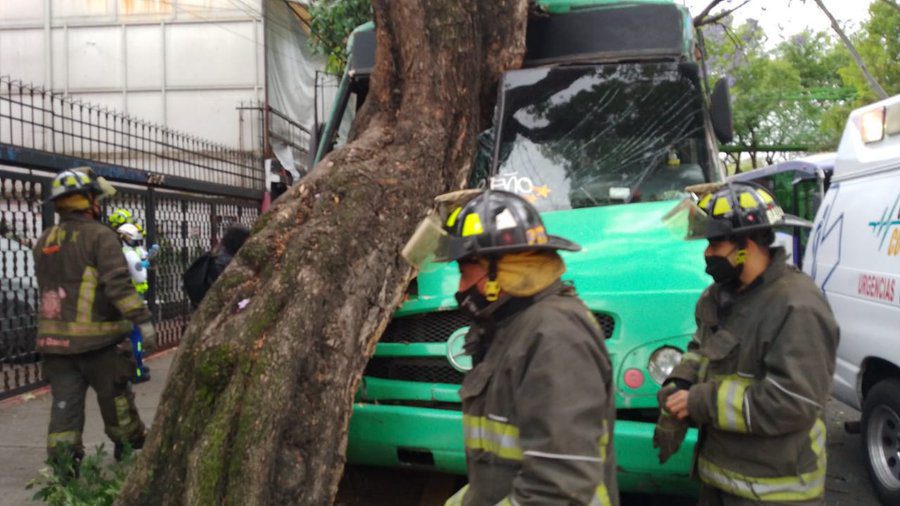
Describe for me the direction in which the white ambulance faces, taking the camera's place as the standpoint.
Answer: facing the viewer and to the right of the viewer

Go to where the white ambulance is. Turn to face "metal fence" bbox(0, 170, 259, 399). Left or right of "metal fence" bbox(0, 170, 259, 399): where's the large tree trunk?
left

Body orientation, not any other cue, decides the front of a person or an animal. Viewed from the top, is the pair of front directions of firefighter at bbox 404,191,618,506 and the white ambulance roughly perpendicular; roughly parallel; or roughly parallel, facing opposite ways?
roughly perpendicular

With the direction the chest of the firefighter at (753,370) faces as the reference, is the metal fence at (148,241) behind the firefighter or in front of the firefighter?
in front

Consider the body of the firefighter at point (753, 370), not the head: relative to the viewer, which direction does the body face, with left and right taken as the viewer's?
facing to the left of the viewer

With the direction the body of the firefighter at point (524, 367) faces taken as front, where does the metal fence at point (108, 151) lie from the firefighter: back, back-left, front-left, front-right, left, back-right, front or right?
front-right

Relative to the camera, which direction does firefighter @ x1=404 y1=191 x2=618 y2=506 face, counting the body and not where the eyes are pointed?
to the viewer's left

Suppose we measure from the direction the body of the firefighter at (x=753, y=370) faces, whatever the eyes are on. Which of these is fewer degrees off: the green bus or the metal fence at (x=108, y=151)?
the metal fence

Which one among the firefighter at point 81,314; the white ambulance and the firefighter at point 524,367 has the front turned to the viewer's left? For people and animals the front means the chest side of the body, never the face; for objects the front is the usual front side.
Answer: the firefighter at point 524,367

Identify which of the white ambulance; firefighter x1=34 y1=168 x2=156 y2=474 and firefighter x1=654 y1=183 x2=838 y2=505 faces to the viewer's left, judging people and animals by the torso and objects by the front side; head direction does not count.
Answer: firefighter x1=654 y1=183 x2=838 y2=505

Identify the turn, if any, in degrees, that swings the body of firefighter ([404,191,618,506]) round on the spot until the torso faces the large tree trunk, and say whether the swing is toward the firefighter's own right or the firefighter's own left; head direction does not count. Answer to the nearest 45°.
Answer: approximately 45° to the firefighter's own right

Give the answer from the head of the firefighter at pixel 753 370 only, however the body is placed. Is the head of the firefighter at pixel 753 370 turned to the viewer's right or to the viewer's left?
to the viewer's left

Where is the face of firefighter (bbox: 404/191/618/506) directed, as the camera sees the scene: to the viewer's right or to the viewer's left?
to the viewer's left

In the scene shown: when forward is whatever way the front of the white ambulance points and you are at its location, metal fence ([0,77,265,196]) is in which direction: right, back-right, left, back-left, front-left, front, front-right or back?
back-right
